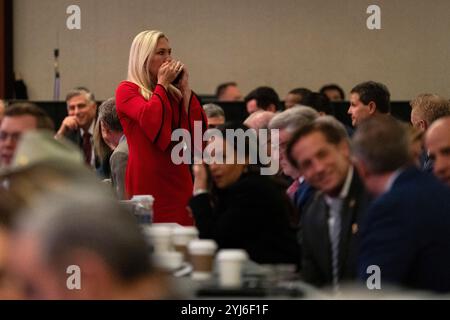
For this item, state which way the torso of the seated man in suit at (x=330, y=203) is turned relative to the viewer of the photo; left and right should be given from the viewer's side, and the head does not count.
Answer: facing the viewer

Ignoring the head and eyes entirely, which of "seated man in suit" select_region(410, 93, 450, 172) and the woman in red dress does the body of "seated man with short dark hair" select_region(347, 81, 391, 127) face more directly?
the woman in red dress

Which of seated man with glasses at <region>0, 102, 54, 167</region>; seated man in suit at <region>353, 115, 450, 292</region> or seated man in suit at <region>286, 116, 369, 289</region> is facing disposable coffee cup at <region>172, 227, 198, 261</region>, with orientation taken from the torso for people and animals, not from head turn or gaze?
seated man in suit at <region>353, 115, 450, 292</region>

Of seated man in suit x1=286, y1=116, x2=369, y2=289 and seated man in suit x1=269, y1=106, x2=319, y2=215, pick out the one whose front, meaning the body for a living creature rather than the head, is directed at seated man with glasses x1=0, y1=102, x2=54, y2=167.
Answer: seated man in suit x1=269, y1=106, x2=319, y2=215

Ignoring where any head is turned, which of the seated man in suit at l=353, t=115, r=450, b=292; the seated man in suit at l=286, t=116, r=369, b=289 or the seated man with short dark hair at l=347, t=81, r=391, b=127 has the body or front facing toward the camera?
the seated man in suit at l=286, t=116, r=369, b=289

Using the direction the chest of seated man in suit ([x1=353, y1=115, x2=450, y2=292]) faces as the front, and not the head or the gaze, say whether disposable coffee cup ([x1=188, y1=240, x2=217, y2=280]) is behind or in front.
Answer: in front

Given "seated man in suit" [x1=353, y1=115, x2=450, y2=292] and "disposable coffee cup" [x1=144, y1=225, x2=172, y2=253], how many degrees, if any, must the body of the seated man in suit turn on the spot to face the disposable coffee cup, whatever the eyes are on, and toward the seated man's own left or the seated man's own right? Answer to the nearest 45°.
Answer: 0° — they already face it

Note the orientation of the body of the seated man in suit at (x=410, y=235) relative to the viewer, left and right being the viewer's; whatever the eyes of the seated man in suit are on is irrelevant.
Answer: facing away from the viewer and to the left of the viewer

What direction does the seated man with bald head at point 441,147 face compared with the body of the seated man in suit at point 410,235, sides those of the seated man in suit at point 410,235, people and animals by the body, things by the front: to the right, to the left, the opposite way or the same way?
to the left

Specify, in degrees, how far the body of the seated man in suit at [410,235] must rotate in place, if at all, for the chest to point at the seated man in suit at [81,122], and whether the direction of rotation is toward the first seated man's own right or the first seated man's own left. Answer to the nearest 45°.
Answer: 0° — they already face them

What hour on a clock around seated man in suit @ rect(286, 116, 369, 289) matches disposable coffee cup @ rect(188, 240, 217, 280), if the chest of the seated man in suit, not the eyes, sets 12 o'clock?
The disposable coffee cup is roughly at 2 o'clock from the seated man in suit.

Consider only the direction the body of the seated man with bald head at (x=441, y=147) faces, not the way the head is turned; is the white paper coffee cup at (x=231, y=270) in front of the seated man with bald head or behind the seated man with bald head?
in front

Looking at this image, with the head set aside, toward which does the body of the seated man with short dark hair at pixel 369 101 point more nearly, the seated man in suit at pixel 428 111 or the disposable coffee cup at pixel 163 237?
the disposable coffee cup

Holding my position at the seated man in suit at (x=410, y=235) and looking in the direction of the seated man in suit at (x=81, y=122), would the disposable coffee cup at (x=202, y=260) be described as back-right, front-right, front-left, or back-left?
front-left

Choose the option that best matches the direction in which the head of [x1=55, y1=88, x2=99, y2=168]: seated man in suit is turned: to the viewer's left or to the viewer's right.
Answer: to the viewer's right

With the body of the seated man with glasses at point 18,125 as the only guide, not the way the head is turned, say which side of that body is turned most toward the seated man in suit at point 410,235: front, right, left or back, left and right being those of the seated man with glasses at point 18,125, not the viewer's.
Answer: left
